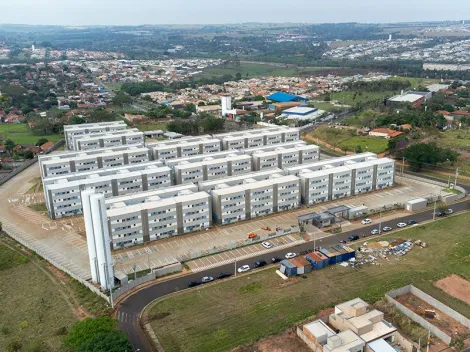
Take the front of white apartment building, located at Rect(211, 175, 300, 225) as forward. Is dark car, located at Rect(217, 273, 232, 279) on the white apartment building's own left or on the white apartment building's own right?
on the white apartment building's own right

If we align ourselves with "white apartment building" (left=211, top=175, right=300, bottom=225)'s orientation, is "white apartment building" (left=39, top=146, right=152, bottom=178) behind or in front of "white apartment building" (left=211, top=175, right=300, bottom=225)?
behind

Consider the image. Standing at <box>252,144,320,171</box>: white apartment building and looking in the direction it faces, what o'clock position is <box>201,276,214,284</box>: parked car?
The parked car is roughly at 2 o'clock from the white apartment building.

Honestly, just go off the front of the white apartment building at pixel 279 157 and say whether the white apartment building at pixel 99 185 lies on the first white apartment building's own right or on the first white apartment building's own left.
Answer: on the first white apartment building's own right

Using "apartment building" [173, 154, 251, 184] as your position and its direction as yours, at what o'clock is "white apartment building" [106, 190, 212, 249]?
The white apartment building is roughly at 2 o'clock from the apartment building.

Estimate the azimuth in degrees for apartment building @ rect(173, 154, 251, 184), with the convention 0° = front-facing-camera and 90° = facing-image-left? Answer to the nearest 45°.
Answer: approximately 315°

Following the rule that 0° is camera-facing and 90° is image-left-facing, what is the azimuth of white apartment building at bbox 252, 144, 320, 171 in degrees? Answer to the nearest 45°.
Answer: approximately 315°
